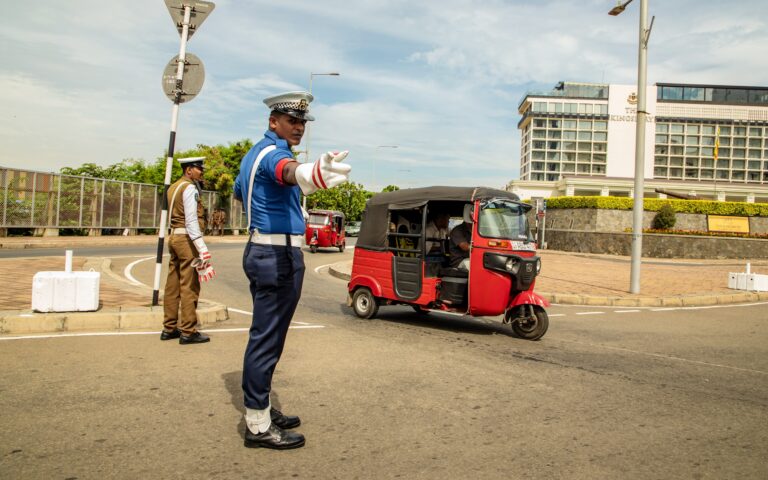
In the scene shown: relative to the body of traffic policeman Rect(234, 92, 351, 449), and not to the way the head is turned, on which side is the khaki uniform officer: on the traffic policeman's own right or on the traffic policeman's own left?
on the traffic policeman's own left

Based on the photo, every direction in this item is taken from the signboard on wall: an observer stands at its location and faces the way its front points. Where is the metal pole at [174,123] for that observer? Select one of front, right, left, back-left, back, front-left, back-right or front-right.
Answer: front

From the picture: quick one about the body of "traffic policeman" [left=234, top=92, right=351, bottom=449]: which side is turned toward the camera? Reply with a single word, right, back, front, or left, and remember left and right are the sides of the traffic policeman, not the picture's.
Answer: right

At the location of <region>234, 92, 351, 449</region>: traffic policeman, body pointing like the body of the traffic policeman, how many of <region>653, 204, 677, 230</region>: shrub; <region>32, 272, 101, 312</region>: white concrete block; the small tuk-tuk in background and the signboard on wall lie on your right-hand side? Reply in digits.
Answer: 0

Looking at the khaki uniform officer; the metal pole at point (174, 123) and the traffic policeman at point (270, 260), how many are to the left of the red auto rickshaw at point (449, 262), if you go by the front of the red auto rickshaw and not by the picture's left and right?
0

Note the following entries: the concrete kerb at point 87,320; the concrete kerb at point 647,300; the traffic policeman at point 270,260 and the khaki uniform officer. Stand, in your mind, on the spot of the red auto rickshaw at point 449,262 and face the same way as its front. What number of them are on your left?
1

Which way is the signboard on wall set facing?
toward the camera

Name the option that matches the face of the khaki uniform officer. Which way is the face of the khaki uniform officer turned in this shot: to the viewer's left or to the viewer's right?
to the viewer's right

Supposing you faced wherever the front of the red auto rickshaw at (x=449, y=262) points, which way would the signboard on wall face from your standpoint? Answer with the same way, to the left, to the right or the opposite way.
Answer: to the right

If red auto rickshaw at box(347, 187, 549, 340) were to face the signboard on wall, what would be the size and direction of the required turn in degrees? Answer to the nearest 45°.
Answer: approximately 90° to its left

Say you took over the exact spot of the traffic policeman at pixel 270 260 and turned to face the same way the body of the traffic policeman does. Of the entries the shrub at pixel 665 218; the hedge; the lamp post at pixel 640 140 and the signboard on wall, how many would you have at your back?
0

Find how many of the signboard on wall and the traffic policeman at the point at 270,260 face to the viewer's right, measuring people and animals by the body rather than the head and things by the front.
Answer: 1

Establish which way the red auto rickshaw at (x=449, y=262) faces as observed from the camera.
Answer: facing the viewer and to the right of the viewer

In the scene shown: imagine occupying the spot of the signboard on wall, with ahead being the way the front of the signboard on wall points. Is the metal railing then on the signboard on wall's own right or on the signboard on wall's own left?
on the signboard on wall's own right

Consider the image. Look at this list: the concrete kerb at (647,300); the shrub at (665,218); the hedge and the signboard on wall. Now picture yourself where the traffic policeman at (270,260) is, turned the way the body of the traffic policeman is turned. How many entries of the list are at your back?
0

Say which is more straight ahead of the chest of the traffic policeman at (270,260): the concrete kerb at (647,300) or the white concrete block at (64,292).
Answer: the concrete kerb
